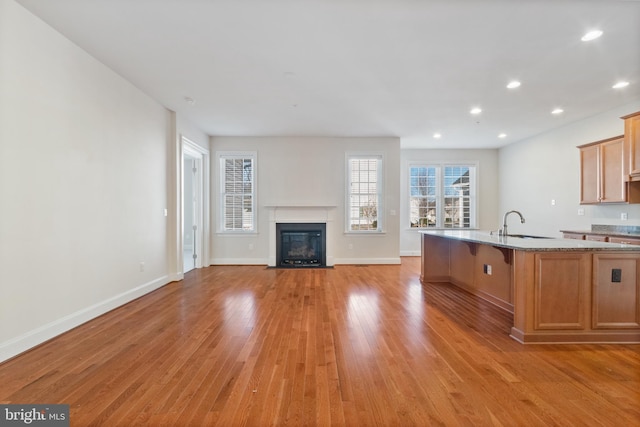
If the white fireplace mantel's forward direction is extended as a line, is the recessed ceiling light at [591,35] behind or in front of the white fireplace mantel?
in front

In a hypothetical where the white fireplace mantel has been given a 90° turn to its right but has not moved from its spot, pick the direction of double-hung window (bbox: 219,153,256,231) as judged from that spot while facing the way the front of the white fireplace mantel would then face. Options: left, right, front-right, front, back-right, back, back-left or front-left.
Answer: front

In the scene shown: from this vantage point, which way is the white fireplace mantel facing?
toward the camera

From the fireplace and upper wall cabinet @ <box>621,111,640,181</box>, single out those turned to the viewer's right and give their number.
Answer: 0

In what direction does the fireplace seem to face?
toward the camera

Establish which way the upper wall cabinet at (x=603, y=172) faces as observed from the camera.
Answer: facing the viewer and to the left of the viewer

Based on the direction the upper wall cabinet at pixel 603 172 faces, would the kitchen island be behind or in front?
in front

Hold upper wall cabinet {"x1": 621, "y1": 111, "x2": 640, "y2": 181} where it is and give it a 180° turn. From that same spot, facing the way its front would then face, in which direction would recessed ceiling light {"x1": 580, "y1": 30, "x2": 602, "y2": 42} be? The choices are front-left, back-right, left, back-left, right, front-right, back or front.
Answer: back-right

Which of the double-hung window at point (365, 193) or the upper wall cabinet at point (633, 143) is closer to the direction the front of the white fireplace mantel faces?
the upper wall cabinet

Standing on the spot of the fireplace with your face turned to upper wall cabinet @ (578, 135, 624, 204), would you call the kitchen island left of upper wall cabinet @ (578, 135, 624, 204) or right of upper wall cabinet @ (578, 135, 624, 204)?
right

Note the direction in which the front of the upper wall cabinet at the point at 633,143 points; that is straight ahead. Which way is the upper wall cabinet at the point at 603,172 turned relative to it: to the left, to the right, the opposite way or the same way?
the same way

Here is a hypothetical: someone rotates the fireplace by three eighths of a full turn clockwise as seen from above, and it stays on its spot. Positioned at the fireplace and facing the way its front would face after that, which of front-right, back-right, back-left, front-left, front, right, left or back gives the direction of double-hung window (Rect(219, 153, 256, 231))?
front-left

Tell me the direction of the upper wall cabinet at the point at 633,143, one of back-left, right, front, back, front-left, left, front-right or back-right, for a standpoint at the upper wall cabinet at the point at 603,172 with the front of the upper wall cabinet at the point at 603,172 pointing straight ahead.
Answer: left

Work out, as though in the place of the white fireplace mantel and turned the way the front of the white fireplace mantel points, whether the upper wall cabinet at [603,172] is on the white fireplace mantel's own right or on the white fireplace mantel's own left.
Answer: on the white fireplace mantel's own left

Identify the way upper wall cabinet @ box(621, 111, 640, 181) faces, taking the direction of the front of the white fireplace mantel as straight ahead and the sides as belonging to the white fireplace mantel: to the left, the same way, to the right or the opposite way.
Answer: to the right

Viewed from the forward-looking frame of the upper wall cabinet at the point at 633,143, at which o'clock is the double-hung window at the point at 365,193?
The double-hung window is roughly at 1 o'clock from the upper wall cabinet.

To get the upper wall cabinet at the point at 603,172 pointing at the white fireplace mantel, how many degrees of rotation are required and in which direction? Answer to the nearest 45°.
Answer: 0° — it already faces it

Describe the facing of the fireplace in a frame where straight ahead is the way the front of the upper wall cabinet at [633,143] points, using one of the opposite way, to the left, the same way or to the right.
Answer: to the left

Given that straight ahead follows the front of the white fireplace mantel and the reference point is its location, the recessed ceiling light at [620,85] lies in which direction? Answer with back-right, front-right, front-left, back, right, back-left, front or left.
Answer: front-left

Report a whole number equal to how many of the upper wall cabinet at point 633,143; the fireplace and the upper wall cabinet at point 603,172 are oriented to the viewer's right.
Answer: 0
